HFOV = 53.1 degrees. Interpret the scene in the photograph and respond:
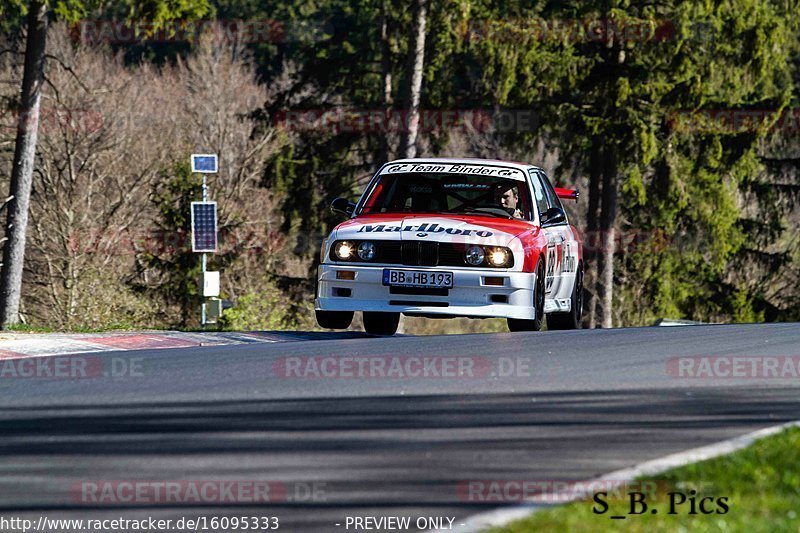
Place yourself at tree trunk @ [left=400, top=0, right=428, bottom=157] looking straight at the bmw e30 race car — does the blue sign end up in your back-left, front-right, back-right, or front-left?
front-right

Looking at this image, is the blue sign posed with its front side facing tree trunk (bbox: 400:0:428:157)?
no

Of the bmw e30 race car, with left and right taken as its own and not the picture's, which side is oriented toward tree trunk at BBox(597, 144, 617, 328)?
back

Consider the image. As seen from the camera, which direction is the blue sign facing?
toward the camera

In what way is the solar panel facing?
toward the camera

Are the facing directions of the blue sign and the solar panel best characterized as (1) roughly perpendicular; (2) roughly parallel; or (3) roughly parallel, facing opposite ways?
roughly parallel

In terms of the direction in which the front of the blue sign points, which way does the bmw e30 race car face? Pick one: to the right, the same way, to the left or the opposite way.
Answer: the same way

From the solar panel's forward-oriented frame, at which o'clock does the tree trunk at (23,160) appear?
The tree trunk is roughly at 4 o'clock from the solar panel.

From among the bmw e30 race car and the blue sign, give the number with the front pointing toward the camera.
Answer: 2

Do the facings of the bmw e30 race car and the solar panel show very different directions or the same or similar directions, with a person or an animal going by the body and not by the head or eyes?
same or similar directions

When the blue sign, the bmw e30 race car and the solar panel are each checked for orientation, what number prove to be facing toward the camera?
3

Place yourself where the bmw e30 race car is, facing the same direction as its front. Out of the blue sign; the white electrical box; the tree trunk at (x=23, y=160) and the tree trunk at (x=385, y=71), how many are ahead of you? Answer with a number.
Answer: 0

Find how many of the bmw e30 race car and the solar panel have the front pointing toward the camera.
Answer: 2

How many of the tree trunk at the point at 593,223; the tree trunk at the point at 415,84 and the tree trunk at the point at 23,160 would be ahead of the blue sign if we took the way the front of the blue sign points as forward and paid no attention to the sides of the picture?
0
